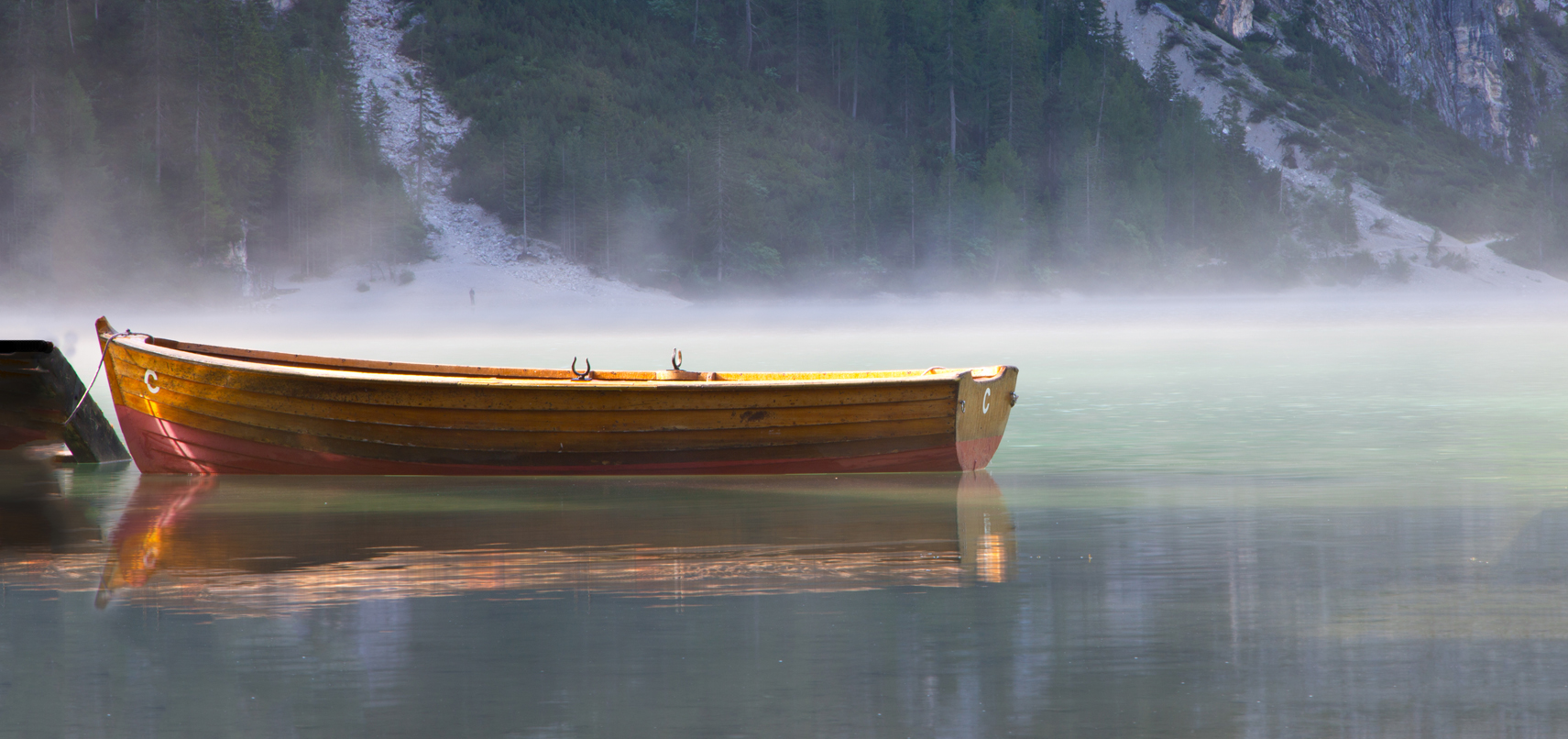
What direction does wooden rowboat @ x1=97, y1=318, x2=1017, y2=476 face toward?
to the viewer's left
